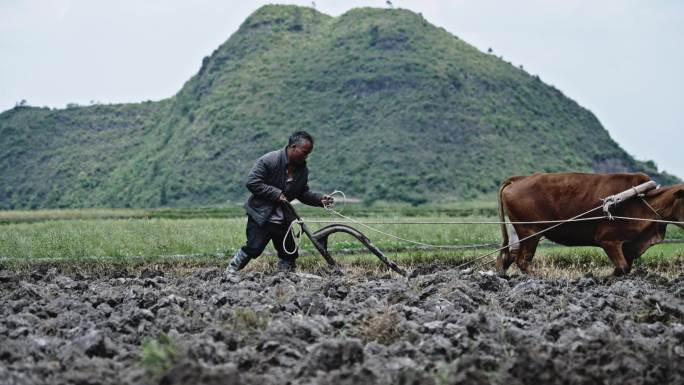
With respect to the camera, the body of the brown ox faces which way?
to the viewer's right

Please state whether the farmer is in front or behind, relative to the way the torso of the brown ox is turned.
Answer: behind
